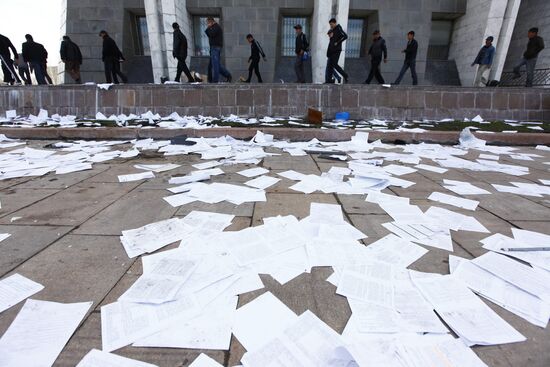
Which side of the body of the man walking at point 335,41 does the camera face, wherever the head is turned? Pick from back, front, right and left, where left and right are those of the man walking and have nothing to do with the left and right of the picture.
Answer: left

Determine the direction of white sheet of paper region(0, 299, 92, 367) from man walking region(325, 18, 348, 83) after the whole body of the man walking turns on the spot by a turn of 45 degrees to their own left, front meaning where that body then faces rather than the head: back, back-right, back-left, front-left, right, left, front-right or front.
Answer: front-left

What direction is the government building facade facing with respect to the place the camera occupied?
facing the viewer

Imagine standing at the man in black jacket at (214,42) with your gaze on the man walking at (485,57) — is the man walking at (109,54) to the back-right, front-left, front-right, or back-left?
back-left

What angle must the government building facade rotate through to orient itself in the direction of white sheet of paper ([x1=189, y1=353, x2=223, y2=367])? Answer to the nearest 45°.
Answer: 0° — it already faces it

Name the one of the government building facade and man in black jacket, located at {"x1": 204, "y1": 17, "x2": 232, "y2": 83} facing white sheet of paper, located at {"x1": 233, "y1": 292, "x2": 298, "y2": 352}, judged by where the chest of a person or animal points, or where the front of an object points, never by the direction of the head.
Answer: the government building facade

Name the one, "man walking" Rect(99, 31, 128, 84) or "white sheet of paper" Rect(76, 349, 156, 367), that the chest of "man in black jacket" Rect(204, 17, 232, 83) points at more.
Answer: the man walking

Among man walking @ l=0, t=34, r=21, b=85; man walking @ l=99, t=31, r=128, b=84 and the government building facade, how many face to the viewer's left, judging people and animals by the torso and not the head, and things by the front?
2

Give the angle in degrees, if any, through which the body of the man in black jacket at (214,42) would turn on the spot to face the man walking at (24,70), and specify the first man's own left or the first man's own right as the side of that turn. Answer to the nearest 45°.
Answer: approximately 45° to the first man's own right

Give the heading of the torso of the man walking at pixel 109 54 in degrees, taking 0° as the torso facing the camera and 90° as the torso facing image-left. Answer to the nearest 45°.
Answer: approximately 90°

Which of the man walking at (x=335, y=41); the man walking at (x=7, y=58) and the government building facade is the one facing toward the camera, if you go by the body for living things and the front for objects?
the government building facade
